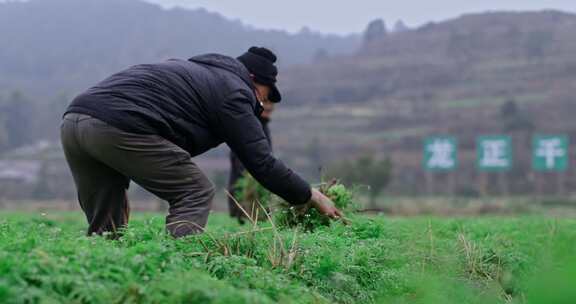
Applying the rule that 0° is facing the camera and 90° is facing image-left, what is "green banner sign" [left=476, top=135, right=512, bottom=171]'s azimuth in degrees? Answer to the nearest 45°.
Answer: approximately 0°

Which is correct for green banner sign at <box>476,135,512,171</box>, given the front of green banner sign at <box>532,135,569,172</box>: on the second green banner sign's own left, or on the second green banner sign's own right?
on the second green banner sign's own right

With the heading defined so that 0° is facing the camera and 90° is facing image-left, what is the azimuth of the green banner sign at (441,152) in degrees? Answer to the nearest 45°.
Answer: approximately 0°

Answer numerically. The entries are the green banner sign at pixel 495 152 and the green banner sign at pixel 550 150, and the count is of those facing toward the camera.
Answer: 2

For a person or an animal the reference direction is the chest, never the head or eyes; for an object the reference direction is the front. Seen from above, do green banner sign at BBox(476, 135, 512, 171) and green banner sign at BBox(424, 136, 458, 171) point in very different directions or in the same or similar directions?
same or similar directions

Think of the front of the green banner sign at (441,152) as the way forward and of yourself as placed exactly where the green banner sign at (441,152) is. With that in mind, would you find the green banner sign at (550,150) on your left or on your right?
on your left

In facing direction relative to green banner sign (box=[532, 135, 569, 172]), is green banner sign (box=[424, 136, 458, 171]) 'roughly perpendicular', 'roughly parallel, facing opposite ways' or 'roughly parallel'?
roughly parallel

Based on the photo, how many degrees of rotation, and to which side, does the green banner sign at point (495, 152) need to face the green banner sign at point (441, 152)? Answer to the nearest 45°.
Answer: approximately 90° to its right

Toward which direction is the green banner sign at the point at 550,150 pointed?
toward the camera

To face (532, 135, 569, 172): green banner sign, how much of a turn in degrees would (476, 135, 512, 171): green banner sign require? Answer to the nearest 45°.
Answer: approximately 45° to its left

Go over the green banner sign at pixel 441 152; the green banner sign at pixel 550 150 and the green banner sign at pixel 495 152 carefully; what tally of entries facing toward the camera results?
3
